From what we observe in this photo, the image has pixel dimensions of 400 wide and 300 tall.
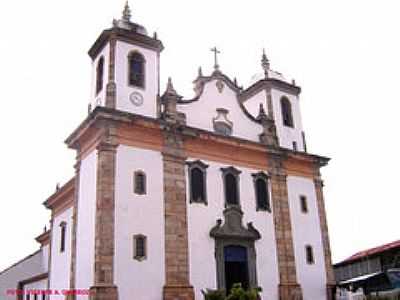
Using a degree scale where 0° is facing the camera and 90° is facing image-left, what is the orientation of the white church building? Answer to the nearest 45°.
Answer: approximately 315°
